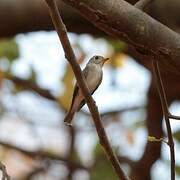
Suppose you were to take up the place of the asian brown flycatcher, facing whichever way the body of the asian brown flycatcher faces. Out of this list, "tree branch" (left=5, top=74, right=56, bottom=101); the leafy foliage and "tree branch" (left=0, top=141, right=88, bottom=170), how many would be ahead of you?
0

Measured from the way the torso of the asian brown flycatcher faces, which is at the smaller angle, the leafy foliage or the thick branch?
the thick branch

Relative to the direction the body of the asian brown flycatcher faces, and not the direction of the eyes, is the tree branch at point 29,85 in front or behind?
behind

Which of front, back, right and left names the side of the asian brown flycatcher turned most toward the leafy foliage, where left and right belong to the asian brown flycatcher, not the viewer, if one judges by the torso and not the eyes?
back

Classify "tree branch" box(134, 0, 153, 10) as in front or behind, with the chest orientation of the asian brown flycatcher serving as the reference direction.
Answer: in front

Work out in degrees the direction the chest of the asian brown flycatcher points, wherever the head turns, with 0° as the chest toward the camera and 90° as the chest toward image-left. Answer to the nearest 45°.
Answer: approximately 315°

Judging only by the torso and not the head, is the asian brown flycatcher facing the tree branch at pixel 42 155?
no
